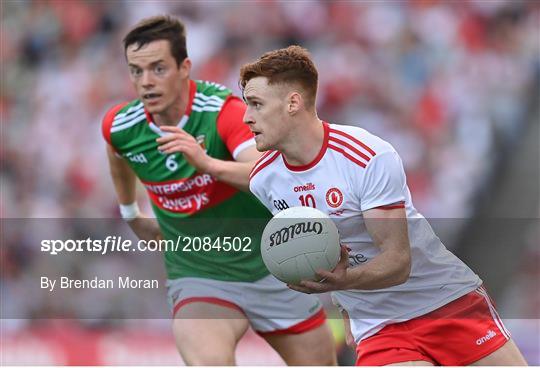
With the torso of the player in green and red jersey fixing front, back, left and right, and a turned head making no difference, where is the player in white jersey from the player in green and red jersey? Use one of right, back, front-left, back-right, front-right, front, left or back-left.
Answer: left

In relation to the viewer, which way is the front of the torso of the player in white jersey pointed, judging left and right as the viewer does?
facing the viewer and to the left of the viewer

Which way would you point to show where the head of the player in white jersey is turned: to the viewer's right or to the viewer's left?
to the viewer's left

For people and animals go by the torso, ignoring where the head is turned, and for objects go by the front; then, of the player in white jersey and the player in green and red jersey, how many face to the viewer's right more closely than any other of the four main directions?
0

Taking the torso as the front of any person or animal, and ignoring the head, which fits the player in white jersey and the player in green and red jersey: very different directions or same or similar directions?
same or similar directions

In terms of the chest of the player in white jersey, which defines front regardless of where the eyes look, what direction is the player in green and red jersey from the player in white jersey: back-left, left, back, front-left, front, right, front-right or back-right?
right
